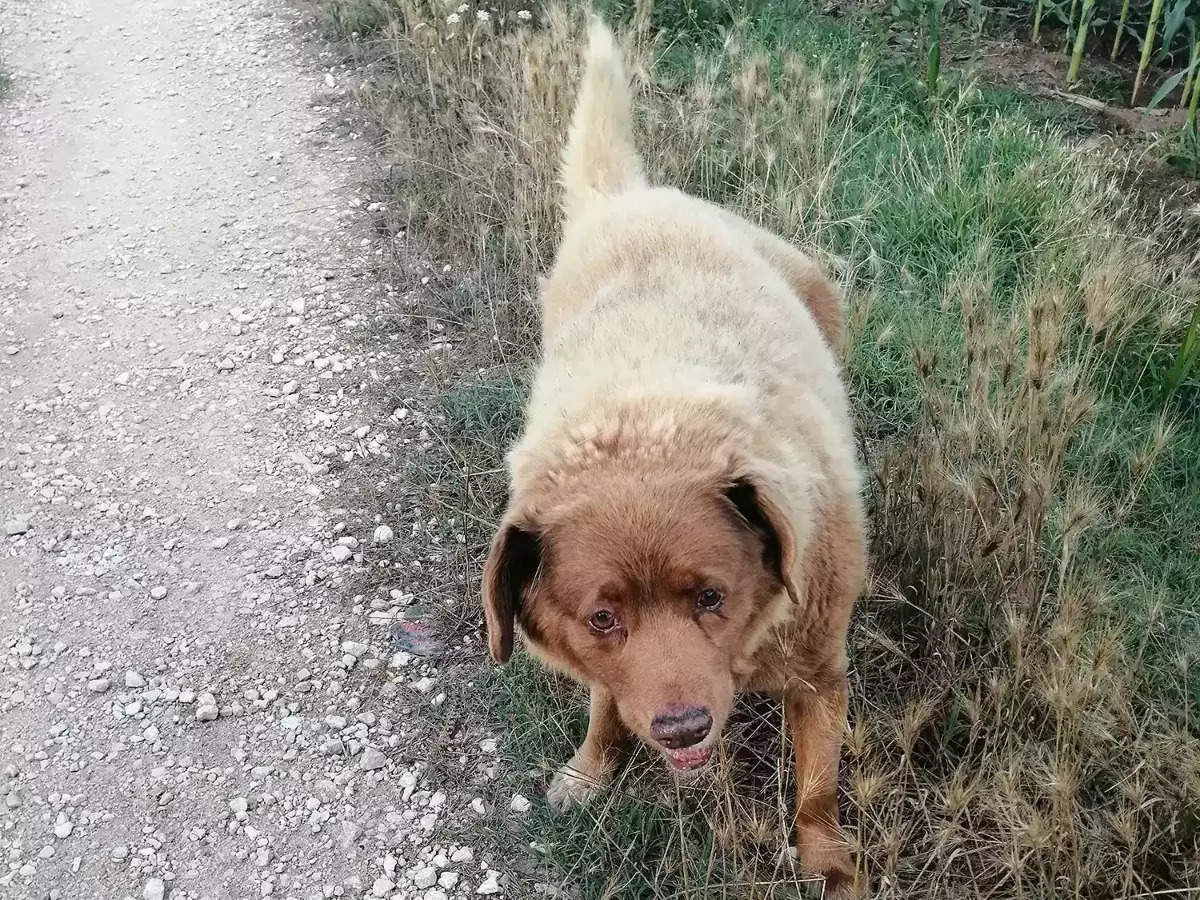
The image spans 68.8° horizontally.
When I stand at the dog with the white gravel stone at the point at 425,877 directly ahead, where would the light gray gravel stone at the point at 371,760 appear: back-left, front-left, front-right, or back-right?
front-right

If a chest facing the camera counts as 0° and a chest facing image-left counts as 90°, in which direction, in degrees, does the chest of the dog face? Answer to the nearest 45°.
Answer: approximately 0°

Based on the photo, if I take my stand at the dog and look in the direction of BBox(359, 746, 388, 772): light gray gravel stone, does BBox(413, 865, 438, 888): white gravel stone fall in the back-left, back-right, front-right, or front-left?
front-left

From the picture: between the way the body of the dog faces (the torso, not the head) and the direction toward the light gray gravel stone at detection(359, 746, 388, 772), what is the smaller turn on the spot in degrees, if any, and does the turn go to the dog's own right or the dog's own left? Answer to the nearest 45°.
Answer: approximately 90° to the dog's own right
